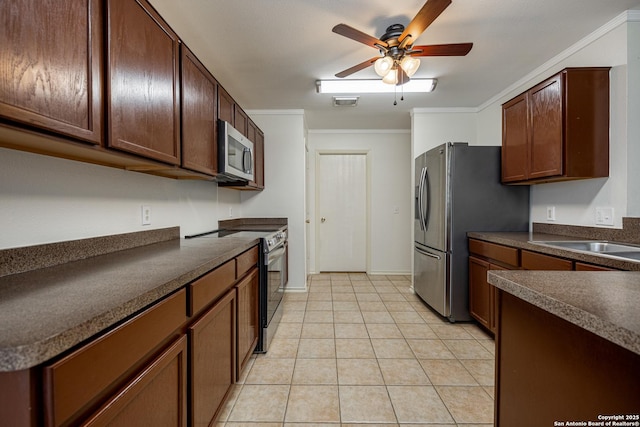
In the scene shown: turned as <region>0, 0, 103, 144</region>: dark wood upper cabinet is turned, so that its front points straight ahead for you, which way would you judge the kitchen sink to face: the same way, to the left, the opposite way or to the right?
the opposite way

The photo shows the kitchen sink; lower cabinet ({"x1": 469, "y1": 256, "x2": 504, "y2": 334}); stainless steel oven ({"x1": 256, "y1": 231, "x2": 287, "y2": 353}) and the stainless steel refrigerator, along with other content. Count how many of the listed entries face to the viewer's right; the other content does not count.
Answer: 1

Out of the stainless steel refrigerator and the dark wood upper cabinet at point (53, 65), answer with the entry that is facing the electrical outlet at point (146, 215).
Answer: the stainless steel refrigerator

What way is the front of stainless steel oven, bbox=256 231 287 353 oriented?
to the viewer's right

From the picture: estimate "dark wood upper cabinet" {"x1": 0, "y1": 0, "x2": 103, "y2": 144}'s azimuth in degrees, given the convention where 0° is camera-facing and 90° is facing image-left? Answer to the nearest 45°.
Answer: approximately 315°

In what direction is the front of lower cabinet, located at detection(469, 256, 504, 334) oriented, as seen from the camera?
facing the viewer and to the left of the viewer

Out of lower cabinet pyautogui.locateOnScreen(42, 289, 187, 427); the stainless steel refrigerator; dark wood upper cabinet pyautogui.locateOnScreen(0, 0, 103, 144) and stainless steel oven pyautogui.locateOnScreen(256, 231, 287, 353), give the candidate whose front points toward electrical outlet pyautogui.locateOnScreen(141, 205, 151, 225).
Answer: the stainless steel refrigerator

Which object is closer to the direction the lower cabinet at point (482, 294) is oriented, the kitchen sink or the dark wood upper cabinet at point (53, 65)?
the dark wood upper cabinet

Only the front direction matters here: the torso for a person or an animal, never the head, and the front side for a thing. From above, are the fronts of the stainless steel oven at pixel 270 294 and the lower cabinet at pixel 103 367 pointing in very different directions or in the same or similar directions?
same or similar directions

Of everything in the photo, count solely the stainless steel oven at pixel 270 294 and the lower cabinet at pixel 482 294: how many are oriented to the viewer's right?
1

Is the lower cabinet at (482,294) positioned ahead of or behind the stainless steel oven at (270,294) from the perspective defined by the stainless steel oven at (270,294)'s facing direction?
ahead

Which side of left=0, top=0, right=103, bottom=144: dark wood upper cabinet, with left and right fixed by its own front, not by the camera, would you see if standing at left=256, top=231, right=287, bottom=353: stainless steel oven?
left

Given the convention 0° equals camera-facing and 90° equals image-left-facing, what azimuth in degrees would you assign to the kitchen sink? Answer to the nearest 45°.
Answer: approximately 45°
